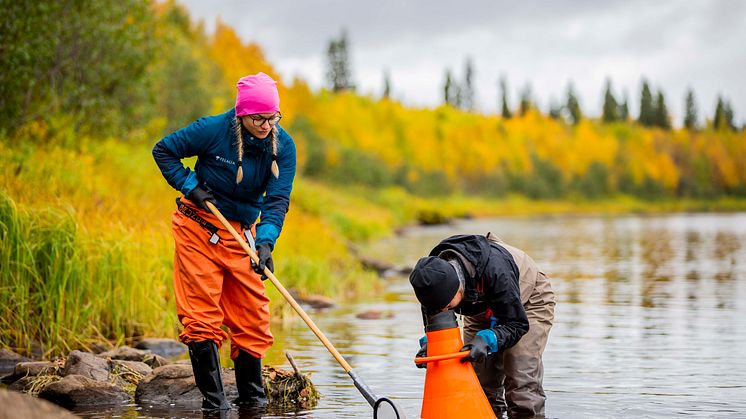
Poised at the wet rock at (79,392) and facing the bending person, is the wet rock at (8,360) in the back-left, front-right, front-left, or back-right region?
back-left

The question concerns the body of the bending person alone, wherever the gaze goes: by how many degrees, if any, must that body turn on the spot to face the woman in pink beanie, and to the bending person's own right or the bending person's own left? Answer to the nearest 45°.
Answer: approximately 45° to the bending person's own right

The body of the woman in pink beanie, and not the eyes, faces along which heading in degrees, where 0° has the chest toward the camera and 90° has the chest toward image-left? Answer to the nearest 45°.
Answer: approximately 315°

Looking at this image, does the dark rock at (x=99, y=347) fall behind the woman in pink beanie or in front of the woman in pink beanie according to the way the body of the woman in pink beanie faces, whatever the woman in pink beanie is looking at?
behind

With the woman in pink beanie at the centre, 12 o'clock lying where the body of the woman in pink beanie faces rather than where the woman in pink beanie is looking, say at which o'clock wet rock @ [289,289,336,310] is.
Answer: The wet rock is roughly at 8 o'clock from the woman in pink beanie.

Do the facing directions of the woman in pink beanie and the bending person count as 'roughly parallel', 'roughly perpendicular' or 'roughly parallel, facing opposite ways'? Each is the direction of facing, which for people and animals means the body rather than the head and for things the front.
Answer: roughly perpendicular

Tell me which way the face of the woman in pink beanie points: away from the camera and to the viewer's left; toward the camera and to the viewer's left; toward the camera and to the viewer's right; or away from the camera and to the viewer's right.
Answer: toward the camera and to the viewer's right

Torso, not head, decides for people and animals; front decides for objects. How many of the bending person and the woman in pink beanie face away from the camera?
0
